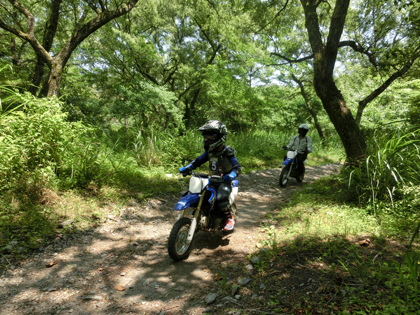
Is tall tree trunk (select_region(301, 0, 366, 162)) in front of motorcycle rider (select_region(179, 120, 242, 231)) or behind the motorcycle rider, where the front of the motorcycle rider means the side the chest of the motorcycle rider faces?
behind

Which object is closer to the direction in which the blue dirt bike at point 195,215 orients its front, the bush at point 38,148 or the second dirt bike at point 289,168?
the bush

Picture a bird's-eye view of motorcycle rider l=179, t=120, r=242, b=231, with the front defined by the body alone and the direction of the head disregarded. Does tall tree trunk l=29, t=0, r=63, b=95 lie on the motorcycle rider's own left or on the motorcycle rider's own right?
on the motorcycle rider's own right

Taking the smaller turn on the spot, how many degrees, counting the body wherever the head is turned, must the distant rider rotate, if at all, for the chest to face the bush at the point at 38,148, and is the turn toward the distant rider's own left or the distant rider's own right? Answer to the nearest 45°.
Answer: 0° — they already face it

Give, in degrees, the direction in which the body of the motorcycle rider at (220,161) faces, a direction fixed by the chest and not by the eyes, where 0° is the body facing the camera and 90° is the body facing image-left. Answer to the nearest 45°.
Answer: approximately 45°

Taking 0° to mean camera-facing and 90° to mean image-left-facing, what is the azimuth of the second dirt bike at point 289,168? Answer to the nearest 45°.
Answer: approximately 45°
